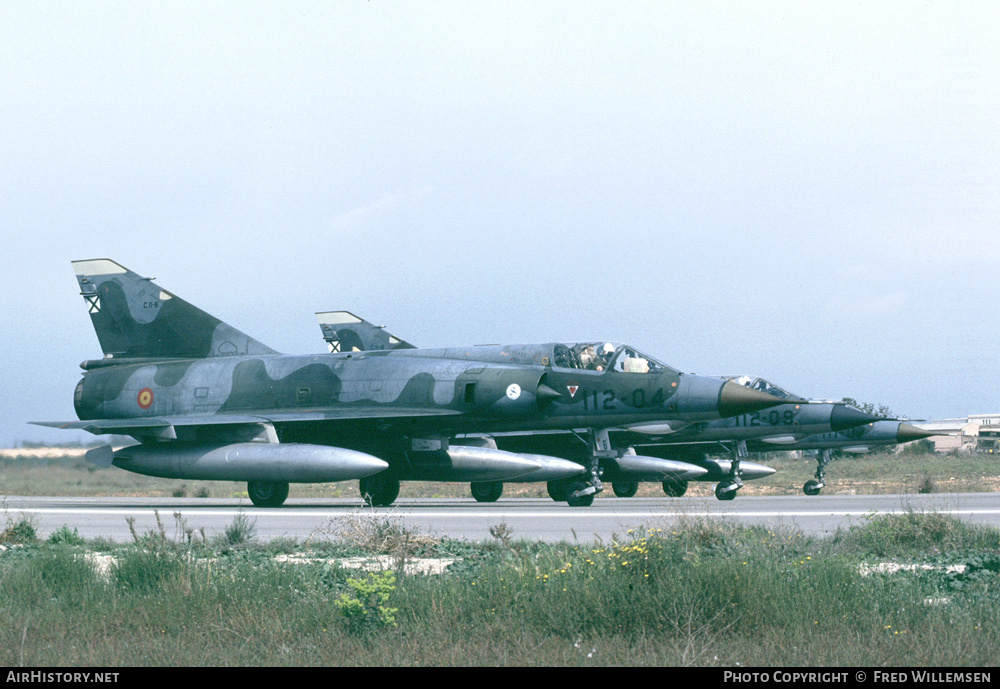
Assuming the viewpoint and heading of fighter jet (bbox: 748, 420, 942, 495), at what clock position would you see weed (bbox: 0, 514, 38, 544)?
The weed is roughly at 4 o'clock from the fighter jet.

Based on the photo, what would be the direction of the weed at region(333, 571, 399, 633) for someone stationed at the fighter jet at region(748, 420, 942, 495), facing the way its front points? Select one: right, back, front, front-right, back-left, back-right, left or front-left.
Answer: right

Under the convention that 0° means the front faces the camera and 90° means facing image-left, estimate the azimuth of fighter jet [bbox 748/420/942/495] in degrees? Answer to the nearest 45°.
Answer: approximately 270°

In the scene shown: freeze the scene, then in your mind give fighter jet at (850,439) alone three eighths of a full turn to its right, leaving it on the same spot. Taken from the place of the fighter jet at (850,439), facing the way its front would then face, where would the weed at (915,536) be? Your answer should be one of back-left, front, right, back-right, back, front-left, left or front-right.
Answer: front-left

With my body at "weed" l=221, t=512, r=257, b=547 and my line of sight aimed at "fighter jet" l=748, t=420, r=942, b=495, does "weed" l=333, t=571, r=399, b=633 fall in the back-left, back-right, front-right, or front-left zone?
back-right

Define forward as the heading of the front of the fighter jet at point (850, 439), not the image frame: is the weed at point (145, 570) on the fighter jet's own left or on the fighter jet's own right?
on the fighter jet's own right

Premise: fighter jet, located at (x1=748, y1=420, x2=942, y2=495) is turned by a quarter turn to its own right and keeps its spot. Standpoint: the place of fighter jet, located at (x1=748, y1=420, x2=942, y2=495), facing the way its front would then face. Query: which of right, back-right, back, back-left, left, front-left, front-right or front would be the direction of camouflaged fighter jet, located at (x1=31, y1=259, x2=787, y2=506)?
front-right

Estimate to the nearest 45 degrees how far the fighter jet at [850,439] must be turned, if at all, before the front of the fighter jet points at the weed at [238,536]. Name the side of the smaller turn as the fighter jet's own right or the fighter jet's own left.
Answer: approximately 90° to the fighter jet's own right
